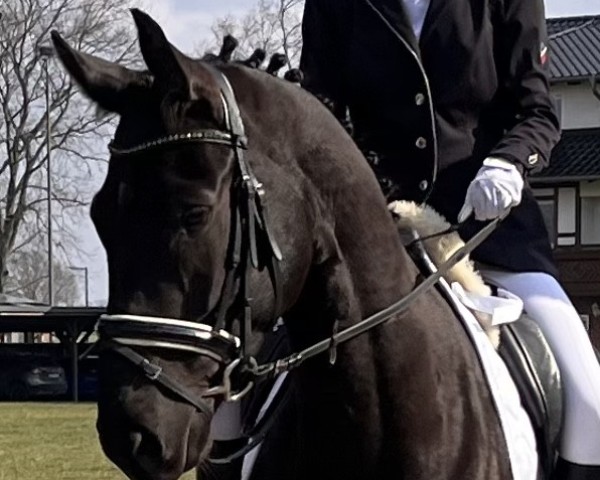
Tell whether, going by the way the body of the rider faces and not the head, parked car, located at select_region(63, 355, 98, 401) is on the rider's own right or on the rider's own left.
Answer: on the rider's own right

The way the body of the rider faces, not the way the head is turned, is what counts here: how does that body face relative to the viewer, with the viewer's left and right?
facing the viewer and to the left of the viewer

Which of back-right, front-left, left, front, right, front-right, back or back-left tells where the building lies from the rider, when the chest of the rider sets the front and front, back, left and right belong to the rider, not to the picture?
back-right

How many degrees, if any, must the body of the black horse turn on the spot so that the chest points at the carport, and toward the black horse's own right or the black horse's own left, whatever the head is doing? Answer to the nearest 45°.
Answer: approximately 135° to the black horse's own right

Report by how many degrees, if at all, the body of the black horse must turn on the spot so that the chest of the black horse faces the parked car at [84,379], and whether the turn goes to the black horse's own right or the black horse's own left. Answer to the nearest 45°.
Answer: approximately 135° to the black horse's own right

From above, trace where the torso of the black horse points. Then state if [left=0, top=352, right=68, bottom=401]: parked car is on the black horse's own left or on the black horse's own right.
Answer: on the black horse's own right

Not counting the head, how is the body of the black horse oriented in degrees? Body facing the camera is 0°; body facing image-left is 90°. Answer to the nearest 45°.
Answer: approximately 45°

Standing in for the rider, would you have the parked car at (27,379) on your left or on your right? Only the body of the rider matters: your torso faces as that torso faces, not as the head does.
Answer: on your right
